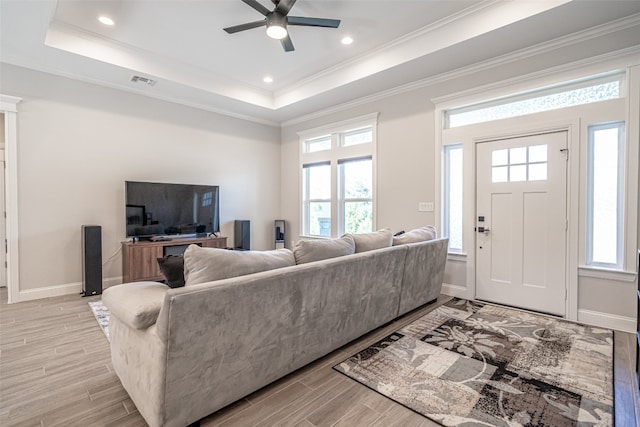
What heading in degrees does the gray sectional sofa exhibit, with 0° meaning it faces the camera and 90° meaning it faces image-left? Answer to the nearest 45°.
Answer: approximately 135°

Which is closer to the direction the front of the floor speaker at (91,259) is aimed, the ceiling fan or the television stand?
the ceiling fan

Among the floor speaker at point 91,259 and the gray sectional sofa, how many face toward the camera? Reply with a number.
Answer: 1

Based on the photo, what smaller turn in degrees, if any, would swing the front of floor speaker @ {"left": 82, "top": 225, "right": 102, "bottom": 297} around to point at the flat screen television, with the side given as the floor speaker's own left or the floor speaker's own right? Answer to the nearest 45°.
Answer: approximately 90° to the floor speaker's own left

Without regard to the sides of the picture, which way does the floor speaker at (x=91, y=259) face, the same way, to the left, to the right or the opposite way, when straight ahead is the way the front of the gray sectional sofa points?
the opposite way
